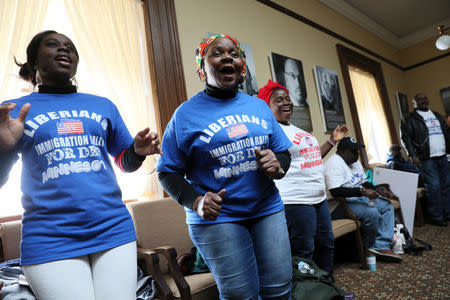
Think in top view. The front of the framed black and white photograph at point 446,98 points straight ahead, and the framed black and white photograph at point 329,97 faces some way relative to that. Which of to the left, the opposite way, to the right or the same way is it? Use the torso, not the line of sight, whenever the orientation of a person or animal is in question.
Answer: to the left

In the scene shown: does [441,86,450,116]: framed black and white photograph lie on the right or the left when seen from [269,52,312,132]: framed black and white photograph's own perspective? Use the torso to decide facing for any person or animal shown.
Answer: on its left
